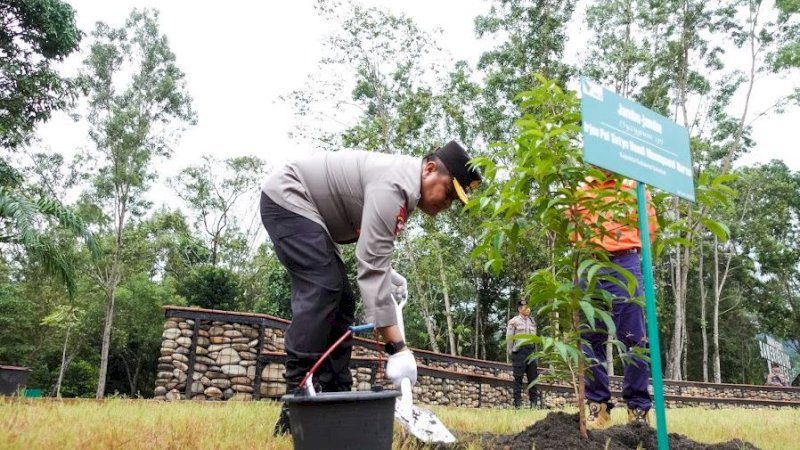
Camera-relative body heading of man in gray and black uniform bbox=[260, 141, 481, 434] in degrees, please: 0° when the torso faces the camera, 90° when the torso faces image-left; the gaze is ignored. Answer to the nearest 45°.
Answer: approximately 270°

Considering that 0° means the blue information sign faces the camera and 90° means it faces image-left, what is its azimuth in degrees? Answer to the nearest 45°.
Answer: approximately 315°

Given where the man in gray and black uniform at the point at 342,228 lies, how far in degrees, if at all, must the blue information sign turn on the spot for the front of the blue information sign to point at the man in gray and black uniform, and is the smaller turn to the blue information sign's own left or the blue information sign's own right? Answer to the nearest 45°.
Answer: approximately 135° to the blue information sign's own right

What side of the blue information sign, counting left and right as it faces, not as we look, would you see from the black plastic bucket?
right

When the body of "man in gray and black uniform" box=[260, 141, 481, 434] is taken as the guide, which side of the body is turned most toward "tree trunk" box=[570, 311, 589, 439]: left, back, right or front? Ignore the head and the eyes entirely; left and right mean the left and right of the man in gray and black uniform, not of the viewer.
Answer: front

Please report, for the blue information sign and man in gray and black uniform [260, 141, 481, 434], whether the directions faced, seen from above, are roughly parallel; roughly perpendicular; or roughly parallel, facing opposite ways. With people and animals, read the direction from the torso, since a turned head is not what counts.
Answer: roughly perpendicular

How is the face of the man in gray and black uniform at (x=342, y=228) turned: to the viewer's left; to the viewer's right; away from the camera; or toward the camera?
to the viewer's right

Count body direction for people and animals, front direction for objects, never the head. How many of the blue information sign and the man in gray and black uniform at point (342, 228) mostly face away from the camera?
0
